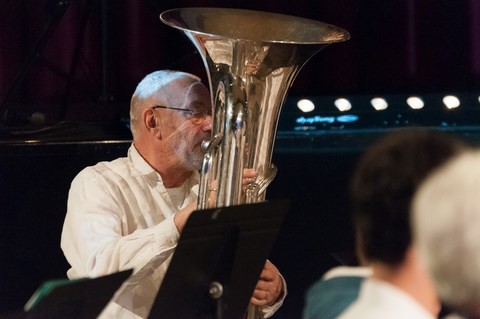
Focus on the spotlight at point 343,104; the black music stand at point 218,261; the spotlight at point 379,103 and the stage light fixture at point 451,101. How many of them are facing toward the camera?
3

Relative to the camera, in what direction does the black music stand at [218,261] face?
facing away from the viewer and to the left of the viewer

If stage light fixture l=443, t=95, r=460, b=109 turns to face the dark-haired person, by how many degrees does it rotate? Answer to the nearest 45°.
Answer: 0° — it already faces them
